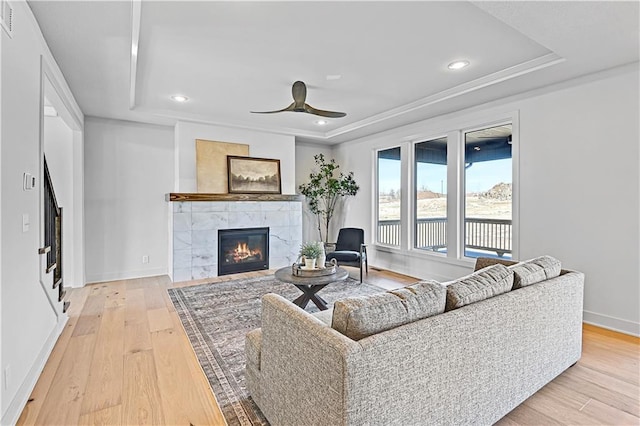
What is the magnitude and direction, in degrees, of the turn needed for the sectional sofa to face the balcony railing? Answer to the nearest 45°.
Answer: approximately 45° to its right

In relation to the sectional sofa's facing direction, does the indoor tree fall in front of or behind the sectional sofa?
in front

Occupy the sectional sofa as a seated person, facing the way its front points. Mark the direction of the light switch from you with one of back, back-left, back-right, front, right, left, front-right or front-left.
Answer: front-left

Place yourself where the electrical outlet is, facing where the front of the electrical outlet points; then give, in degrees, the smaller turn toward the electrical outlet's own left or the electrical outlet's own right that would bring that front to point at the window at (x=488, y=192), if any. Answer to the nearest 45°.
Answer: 0° — it already faces it

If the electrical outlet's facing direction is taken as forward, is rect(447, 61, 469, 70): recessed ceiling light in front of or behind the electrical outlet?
in front

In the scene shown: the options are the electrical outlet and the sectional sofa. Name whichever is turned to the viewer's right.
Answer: the electrical outlet

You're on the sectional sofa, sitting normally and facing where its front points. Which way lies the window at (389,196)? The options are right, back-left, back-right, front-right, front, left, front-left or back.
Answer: front-right

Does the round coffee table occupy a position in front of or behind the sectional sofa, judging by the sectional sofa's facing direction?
in front

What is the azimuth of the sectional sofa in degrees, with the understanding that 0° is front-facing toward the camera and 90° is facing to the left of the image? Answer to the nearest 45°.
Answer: approximately 135°

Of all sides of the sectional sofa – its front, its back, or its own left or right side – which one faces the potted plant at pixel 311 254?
front

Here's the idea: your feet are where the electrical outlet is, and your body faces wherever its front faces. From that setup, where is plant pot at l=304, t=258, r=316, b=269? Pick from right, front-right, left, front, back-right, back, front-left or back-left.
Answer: front

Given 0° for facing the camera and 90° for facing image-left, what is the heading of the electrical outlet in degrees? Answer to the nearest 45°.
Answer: approximately 270°

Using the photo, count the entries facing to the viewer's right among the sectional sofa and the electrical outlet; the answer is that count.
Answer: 1
